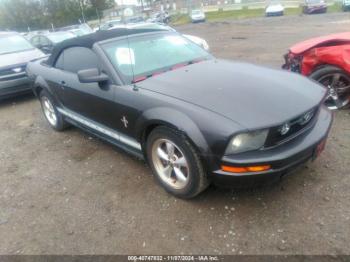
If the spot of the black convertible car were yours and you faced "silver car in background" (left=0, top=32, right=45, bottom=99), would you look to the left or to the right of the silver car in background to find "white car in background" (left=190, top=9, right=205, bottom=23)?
right

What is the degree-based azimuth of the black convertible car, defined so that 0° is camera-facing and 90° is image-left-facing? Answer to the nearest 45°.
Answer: approximately 315°

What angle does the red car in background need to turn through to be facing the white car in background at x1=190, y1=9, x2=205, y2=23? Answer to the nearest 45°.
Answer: approximately 45° to its right

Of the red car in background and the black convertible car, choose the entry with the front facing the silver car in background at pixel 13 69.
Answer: the red car in background

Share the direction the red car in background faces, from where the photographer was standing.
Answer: facing to the left of the viewer

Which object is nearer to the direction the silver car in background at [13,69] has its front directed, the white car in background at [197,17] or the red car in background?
the red car in background

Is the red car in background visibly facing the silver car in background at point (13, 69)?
yes

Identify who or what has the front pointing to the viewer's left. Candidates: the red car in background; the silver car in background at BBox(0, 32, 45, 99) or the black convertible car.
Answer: the red car in background

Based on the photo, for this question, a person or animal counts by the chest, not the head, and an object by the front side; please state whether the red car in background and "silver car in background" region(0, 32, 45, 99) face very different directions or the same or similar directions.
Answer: very different directions

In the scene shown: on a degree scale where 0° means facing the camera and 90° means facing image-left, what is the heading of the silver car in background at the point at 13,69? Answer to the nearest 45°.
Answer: approximately 315°
